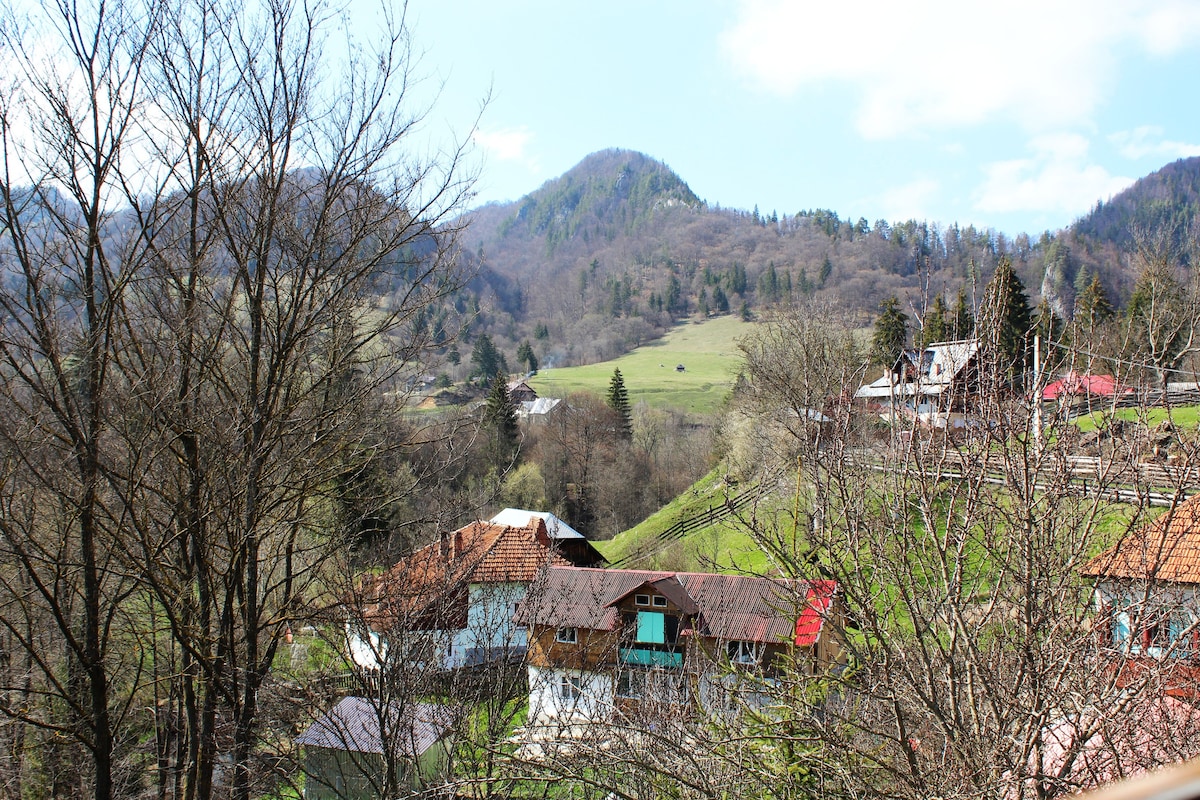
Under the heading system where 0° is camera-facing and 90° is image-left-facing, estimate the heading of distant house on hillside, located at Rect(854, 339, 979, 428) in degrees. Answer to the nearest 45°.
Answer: approximately 0°

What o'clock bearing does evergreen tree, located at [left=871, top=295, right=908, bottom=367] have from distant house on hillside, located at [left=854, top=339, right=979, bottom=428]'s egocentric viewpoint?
The evergreen tree is roughly at 6 o'clock from the distant house on hillside.

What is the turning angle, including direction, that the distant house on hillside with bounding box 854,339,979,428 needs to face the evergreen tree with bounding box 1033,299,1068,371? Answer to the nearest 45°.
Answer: approximately 135° to its left

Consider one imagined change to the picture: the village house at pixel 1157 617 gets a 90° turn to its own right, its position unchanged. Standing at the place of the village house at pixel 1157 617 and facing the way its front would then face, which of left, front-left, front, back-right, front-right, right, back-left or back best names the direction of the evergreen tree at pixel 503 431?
front-right

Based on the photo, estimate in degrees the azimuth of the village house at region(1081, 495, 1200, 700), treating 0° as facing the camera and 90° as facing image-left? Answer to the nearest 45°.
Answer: approximately 0°

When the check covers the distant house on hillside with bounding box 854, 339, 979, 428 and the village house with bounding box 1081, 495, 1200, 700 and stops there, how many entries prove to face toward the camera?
2
